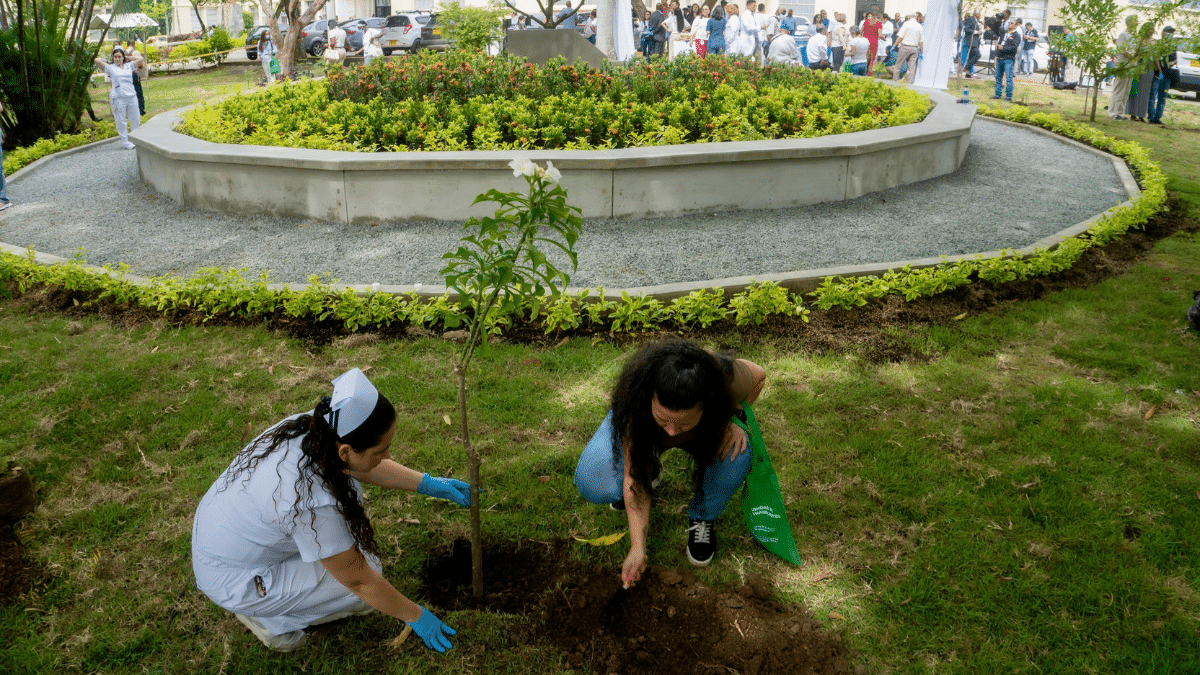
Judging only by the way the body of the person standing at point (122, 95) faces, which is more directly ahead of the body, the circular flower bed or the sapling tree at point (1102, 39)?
the circular flower bed

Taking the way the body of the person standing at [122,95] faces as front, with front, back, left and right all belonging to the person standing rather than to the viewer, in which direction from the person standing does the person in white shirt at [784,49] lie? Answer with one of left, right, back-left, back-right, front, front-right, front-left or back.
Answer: left

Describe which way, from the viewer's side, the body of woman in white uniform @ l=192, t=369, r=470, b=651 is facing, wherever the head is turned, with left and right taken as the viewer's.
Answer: facing to the right of the viewer

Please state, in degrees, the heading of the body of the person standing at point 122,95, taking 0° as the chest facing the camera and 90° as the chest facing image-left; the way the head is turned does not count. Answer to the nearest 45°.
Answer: approximately 0°

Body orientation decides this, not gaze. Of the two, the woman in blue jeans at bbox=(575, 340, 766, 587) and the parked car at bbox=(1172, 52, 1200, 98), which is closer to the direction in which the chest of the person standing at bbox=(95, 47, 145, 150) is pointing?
the woman in blue jeans

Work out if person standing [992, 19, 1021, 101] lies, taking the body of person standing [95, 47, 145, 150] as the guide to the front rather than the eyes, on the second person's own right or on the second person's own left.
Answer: on the second person's own left

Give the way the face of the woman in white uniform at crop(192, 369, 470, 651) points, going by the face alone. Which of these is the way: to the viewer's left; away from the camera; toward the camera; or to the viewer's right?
to the viewer's right

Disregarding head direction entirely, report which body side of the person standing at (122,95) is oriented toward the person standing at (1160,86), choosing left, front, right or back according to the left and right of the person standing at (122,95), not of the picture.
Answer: left

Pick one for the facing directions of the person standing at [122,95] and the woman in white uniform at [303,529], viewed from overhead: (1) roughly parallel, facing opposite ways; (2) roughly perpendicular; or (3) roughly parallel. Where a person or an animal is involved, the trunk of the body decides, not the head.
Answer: roughly perpendicular

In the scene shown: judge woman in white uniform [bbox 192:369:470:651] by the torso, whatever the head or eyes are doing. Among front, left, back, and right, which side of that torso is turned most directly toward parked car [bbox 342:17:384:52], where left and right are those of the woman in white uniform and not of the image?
left

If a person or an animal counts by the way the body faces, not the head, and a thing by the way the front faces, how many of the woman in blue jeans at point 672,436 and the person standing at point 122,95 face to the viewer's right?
0

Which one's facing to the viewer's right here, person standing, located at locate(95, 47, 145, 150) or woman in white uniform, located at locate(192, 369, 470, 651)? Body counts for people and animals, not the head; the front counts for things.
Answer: the woman in white uniform
